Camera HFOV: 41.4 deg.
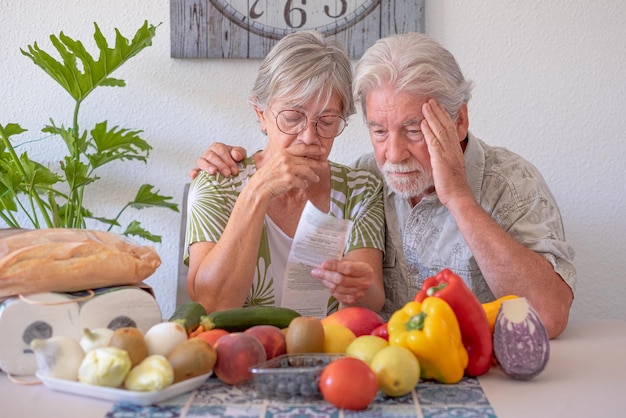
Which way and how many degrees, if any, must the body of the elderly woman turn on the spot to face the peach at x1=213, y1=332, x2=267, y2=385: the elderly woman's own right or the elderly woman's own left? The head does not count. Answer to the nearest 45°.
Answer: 0° — they already face it

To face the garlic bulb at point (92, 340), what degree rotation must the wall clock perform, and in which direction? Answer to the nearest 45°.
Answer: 0° — it already faces it

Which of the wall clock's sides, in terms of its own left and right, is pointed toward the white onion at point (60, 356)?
front

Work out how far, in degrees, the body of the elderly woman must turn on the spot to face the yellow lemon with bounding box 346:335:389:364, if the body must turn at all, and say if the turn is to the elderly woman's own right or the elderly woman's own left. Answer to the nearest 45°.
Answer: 0° — they already face it

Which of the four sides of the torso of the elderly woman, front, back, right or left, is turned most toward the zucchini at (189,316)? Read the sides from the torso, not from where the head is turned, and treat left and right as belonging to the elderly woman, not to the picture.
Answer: front

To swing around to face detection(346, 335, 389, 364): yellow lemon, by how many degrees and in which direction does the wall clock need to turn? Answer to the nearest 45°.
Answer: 0° — it already faces it

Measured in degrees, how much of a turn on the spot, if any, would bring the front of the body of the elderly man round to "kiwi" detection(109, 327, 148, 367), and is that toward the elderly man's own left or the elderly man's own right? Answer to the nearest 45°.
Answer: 0° — they already face it

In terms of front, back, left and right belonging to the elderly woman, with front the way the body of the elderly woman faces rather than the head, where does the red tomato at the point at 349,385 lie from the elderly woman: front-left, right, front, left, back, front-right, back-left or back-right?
front

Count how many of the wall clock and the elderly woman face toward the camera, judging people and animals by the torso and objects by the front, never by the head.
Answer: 2

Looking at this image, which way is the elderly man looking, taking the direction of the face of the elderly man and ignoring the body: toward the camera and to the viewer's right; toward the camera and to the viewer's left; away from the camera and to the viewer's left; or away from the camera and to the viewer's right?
toward the camera and to the viewer's left

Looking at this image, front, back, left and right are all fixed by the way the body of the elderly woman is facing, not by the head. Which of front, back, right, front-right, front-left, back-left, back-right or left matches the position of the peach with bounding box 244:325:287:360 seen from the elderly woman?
front

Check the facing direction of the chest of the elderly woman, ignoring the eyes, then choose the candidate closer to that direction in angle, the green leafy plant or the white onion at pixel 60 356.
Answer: the white onion

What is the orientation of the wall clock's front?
toward the camera
